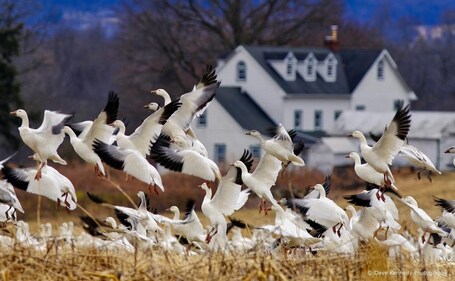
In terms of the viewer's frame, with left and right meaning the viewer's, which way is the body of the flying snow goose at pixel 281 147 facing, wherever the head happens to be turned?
facing to the left of the viewer

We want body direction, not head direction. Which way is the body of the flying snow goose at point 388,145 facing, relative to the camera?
to the viewer's left

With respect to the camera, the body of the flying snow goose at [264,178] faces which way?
to the viewer's left

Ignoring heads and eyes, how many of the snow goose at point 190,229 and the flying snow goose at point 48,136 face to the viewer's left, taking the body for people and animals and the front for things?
2

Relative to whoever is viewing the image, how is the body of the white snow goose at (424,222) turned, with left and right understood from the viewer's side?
facing to the left of the viewer

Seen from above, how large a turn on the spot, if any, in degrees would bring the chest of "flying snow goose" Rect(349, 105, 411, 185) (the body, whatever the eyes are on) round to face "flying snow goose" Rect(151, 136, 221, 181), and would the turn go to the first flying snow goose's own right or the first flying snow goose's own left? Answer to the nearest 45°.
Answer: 0° — it already faces it

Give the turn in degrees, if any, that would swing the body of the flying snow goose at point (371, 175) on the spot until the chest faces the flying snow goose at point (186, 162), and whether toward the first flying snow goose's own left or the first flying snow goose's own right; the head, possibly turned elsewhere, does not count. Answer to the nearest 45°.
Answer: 0° — it already faces it

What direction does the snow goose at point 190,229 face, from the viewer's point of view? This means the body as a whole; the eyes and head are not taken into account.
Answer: to the viewer's left

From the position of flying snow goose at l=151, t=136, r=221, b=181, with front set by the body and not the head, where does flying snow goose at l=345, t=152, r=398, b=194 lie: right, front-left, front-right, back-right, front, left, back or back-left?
back

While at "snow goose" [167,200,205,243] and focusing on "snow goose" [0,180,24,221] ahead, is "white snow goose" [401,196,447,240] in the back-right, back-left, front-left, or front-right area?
back-right

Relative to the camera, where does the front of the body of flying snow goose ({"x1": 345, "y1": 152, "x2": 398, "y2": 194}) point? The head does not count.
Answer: to the viewer's left

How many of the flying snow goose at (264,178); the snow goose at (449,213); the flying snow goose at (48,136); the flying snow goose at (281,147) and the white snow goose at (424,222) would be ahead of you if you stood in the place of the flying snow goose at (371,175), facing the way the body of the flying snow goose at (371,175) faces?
3
